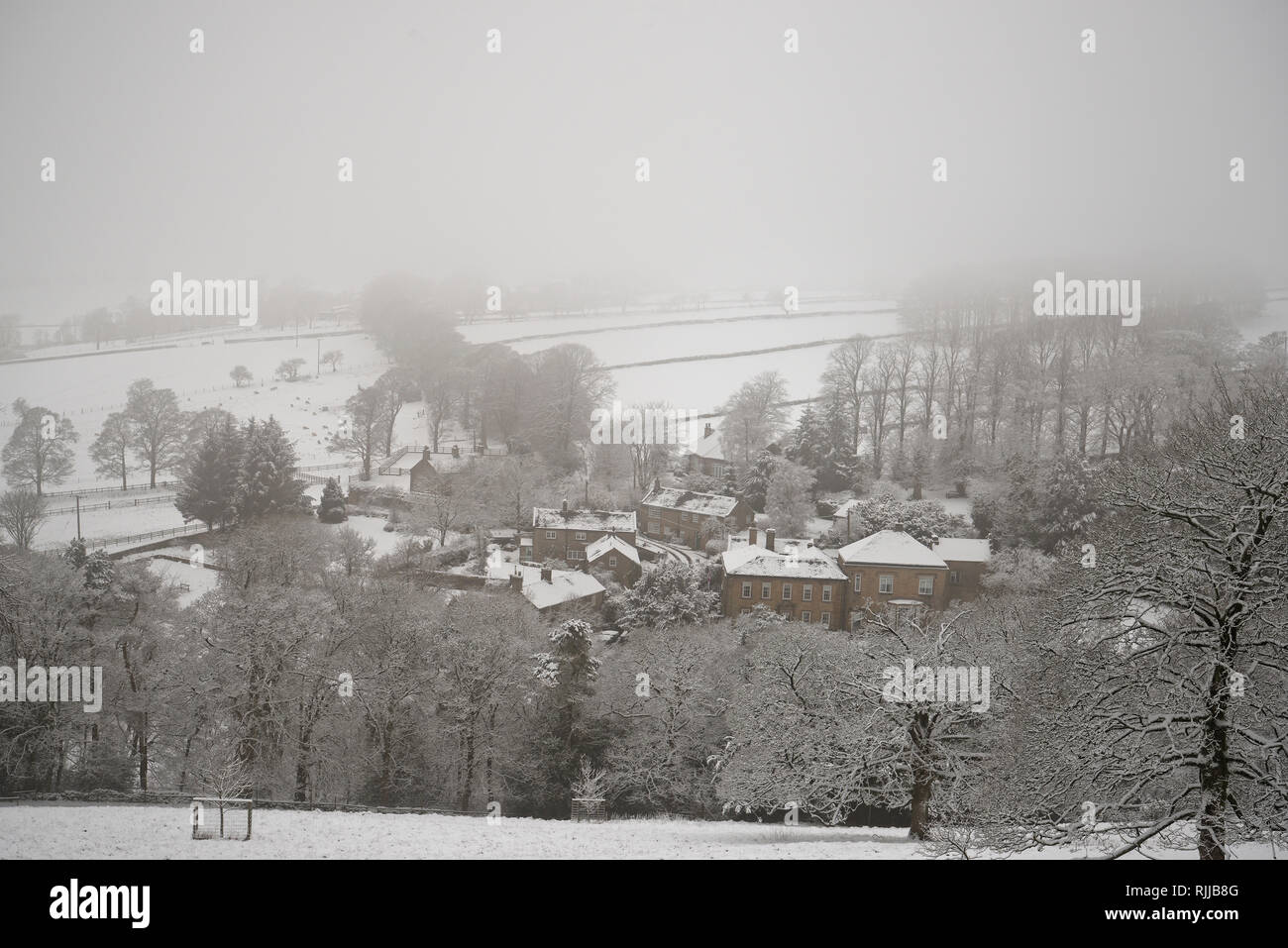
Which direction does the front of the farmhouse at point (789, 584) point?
toward the camera

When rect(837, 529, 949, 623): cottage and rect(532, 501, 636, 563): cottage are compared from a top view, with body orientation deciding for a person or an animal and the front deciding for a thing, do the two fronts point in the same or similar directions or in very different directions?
same or similar directions

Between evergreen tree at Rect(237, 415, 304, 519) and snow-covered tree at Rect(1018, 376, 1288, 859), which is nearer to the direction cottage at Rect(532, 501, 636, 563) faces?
the snow-covered tree

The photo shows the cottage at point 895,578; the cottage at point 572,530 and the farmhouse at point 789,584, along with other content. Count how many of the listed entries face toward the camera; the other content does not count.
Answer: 3

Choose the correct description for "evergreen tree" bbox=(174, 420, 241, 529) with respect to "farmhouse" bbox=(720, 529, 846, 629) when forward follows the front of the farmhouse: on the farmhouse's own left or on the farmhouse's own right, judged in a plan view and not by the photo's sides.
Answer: on the farmhouse's own right

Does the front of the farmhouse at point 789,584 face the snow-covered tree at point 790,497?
no

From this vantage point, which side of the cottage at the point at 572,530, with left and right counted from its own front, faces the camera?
front

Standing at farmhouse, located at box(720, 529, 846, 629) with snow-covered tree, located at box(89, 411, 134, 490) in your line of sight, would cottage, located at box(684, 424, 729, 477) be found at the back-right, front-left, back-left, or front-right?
front-right

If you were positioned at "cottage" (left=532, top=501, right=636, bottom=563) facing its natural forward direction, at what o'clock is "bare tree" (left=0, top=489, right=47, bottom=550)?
The bare tree is roughly at 3 o'clock from the cottage.

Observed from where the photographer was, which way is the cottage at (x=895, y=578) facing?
facing the viewer

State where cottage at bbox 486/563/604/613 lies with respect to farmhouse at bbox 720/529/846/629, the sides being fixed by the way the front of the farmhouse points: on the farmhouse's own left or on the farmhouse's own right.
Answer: on the farmhouse's own right

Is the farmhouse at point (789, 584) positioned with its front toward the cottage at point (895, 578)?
no

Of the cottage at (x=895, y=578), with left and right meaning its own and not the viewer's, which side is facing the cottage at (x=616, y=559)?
right

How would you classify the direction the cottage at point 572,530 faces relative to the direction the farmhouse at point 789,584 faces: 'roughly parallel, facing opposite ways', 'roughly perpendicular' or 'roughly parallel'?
roughly parallel

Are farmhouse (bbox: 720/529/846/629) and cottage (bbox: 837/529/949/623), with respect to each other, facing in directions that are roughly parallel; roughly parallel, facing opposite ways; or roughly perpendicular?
roughly parallel

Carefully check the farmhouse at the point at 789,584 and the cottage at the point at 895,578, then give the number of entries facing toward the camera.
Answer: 2

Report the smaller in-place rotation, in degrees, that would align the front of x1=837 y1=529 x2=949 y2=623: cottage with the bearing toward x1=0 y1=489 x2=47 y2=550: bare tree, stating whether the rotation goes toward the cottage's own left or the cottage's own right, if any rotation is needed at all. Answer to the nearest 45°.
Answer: approximately 90° to the cottage's own right

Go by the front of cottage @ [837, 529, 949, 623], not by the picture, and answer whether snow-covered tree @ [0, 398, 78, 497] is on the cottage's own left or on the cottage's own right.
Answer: on the cottage's own right

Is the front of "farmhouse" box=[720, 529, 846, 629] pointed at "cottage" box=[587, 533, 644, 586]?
no

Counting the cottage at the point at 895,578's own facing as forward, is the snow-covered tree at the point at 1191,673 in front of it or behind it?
in front

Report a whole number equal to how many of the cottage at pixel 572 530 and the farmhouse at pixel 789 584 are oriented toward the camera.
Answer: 2
